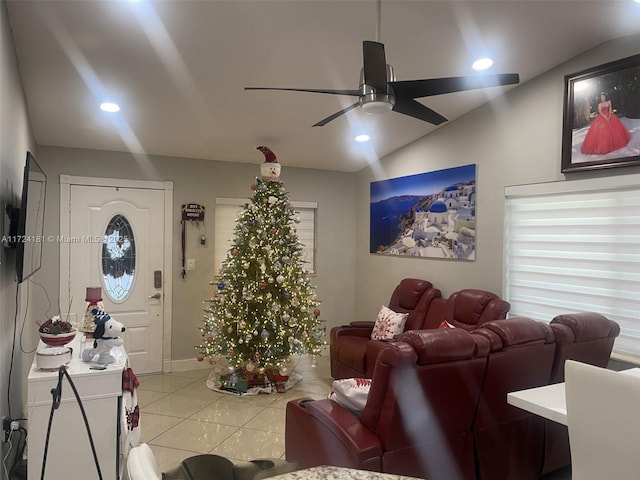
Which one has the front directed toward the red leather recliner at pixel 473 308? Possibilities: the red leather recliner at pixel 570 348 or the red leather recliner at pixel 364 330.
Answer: the red leather recliner at pixel 570 348

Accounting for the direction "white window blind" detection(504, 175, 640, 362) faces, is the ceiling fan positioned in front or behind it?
in front

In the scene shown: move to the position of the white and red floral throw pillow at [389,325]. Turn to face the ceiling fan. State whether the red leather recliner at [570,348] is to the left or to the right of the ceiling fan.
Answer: left

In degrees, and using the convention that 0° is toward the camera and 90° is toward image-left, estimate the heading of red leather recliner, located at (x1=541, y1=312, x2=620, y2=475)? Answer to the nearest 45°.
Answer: approximately 135°

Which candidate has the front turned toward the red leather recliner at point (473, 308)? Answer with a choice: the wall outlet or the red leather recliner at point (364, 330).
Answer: the wall outlet

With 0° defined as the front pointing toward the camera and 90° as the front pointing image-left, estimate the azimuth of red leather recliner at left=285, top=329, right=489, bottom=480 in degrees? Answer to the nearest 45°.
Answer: approximately 135°

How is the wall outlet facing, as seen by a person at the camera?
facing to the right of the viewer

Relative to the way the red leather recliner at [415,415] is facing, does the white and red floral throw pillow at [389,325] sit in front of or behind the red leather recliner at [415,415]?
in front

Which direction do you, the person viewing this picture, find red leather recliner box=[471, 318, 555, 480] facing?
facing away from the viewer and to the left of the viewer

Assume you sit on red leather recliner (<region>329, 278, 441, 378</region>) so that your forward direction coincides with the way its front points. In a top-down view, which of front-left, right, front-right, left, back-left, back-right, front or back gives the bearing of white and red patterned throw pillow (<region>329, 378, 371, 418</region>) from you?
front-left

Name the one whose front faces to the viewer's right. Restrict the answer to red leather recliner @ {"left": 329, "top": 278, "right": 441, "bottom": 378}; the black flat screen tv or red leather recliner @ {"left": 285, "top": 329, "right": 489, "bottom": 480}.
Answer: the black flat screen tv

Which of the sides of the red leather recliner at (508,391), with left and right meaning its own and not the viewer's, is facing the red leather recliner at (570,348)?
right

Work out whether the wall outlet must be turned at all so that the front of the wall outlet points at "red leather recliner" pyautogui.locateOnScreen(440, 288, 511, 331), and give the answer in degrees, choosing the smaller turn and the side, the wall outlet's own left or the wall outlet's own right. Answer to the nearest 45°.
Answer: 0° — it already faces it

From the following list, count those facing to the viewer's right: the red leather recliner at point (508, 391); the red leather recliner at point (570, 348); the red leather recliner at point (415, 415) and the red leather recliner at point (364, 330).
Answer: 0

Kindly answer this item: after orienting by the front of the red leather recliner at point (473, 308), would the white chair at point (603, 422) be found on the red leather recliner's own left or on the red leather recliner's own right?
on the red leather recliner's own left

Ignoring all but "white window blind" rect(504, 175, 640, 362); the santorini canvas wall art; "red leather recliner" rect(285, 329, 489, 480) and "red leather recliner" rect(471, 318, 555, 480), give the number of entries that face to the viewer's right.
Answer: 0

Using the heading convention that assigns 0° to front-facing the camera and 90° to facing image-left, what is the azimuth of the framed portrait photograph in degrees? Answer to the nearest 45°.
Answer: approximately 45°
